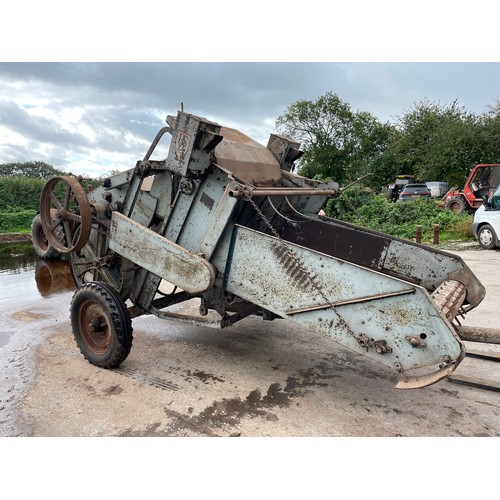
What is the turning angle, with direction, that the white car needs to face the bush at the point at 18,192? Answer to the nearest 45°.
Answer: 0° — it already faces it

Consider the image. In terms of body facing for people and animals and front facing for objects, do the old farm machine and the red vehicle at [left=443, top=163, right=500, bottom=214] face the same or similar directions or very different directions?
very different directions

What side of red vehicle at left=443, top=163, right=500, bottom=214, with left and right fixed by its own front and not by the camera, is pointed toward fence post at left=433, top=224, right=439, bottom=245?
left

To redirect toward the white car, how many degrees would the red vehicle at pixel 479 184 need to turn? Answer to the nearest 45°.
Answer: approximately 90° to its left

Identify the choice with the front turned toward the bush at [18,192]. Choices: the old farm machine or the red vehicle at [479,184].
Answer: the red vehicle

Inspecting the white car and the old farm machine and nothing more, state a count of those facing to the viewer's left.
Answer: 1

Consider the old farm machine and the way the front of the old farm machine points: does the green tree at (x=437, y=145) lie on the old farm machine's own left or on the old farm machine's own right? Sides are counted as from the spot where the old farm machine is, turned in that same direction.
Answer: on the old farm machine's own left

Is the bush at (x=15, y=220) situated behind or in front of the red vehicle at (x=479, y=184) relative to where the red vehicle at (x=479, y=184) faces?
in front

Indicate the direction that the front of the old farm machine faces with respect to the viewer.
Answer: facing the viewer and to the right of the viewer

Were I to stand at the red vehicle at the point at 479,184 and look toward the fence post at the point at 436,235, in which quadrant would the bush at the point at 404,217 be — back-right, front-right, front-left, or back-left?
front-right

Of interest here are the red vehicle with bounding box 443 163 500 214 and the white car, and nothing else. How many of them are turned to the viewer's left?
2

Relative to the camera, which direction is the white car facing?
to the viewer's left

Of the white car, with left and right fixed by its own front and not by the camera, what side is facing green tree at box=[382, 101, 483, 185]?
right

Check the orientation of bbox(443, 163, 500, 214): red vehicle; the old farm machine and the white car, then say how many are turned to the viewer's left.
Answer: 2

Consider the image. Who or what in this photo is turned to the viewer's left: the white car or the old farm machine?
the white car

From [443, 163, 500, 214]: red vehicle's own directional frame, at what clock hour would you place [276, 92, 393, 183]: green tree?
The green tree is roughly at 2 o'clock from the red vehicle.

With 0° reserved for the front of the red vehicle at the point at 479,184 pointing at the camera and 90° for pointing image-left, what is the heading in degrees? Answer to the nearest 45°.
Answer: approximately 90°
